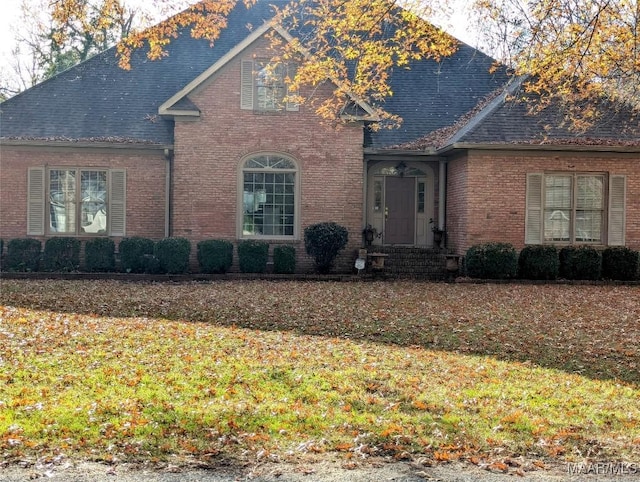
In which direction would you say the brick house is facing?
toward the camera

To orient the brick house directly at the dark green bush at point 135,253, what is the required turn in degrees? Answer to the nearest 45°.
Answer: approximately 90° to its right

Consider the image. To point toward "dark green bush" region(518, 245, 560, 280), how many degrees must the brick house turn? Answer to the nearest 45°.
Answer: approximately 90° to its left

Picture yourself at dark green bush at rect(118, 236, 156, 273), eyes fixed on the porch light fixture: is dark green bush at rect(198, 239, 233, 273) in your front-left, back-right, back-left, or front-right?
front-right

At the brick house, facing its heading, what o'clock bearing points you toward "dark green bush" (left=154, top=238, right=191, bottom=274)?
The dark green bush is roughly at 2 o'clock from the brick house.

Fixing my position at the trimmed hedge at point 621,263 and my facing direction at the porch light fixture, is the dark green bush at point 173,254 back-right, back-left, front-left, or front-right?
front-left

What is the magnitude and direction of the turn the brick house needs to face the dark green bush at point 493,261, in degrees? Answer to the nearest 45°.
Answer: approximately 90° to its left

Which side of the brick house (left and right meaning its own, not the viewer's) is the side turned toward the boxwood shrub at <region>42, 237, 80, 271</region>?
right
